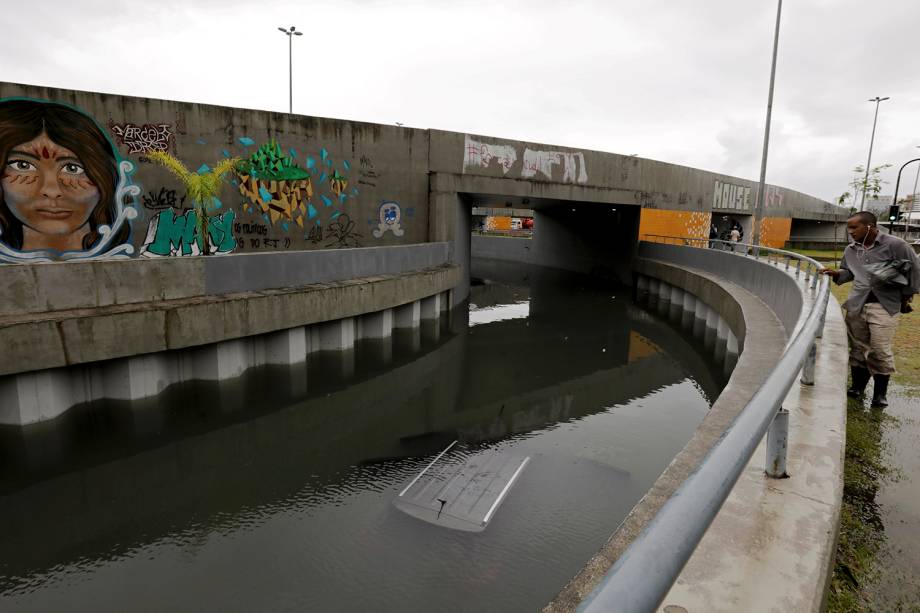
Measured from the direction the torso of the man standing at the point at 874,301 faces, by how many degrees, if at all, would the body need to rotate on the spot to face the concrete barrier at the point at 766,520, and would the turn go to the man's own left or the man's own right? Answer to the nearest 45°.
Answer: approximately 45° to the man's own left

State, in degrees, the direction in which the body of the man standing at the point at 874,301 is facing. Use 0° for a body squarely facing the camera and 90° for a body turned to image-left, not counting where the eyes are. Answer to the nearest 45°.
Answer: approximately 45°
